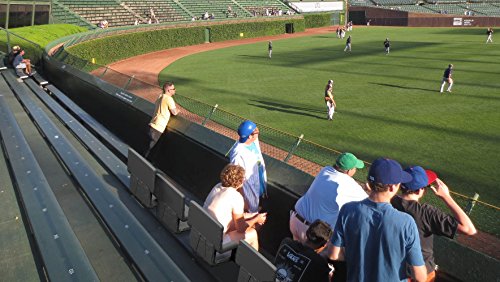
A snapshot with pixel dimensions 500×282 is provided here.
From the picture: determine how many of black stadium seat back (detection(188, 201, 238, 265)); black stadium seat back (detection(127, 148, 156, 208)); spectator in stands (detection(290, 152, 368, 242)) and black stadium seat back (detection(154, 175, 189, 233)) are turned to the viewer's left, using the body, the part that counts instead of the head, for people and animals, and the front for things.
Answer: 0

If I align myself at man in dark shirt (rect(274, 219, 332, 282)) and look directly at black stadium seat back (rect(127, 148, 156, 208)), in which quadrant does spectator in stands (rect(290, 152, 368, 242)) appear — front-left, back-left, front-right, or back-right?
front-right

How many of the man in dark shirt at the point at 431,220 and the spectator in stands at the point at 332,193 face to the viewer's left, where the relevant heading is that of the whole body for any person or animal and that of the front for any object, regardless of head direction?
0

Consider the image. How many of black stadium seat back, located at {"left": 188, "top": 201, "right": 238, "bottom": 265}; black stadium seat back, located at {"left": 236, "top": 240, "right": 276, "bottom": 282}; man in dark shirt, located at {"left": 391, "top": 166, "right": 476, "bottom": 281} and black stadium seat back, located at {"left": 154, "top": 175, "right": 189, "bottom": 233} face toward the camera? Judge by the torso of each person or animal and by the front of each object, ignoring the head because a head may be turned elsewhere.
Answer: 0

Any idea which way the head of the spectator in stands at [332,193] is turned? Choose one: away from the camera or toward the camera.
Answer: away from the camera

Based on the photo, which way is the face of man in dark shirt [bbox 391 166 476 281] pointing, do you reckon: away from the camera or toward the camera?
away from the camera

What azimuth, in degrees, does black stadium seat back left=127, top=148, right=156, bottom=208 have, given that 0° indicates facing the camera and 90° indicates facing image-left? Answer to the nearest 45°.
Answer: approximately 225°

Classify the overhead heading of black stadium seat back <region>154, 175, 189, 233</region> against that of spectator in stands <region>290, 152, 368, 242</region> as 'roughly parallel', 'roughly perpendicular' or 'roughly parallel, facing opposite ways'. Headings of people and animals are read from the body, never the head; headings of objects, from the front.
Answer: roughly parallel

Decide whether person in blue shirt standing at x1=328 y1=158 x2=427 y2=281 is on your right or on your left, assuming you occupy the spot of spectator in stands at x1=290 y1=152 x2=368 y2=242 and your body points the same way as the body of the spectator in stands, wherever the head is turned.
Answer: on your right

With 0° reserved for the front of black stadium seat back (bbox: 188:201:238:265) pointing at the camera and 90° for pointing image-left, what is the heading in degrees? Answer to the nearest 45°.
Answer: approximately 225°

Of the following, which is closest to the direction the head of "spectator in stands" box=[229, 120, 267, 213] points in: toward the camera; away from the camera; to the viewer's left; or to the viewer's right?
to the viewer's right

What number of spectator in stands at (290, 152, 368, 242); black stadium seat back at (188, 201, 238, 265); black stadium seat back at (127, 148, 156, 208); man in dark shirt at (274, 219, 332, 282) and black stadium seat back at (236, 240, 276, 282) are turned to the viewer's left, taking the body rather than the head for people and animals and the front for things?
0

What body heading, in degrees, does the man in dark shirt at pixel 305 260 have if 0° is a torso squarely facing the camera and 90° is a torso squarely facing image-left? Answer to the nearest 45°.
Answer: approximately 225°

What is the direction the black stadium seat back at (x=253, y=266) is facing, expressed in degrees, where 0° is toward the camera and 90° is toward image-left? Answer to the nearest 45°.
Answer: approximately 225°

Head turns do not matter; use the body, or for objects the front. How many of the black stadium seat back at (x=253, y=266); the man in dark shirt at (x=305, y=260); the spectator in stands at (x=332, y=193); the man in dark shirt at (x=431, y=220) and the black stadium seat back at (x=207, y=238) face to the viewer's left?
0
